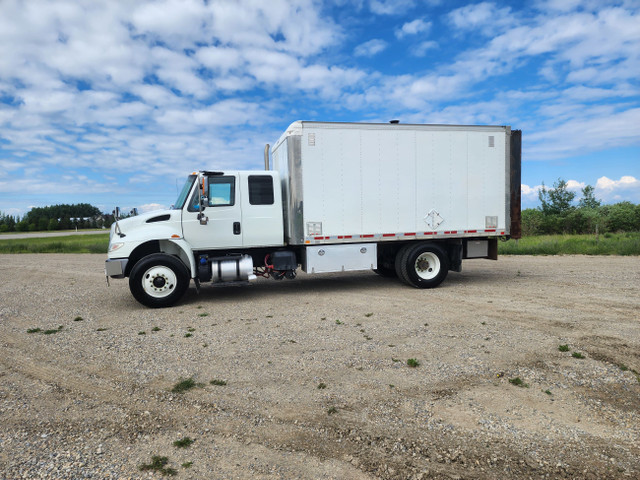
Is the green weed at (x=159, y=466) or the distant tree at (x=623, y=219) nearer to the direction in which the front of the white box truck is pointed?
the green weed

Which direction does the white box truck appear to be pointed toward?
to the viewer's left

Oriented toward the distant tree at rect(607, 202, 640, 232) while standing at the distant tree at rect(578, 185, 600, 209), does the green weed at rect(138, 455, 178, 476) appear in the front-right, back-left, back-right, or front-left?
back-right

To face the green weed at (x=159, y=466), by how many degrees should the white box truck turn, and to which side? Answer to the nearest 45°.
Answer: approximately 90° to its left

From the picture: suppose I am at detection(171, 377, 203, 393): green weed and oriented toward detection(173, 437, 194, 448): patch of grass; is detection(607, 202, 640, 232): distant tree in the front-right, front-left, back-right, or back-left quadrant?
back-left

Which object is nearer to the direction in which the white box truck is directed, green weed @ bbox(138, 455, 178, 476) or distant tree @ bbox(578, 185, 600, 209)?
the green weed

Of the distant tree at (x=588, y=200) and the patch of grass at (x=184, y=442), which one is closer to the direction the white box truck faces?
the patch of grass

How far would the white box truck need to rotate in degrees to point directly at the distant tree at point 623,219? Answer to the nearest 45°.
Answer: approximately 135° to its right
